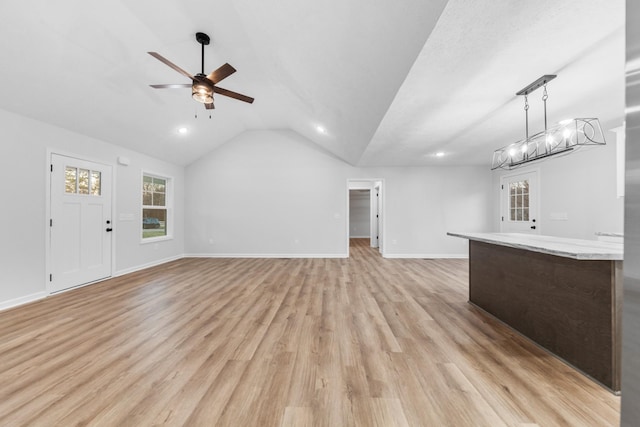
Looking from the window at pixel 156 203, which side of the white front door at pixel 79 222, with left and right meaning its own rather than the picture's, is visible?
left

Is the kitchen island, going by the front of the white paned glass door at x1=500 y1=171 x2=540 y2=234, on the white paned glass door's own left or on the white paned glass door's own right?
on the white paned glass door's own left

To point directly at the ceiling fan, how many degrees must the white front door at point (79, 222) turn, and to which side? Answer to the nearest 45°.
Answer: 0° — it already faces it

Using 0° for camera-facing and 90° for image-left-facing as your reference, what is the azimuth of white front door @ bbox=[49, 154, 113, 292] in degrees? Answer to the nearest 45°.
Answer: approximately 315°

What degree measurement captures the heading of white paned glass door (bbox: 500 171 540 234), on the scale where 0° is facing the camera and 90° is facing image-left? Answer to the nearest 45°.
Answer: approximately 45°

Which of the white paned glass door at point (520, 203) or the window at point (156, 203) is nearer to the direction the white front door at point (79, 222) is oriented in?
the white paned glass door

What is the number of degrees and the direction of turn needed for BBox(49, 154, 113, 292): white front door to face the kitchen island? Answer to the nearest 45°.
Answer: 0° — it already faces it

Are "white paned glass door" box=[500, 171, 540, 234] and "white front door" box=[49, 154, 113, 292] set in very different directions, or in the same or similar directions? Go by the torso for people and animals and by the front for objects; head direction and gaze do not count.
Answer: very different directions
